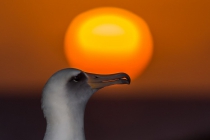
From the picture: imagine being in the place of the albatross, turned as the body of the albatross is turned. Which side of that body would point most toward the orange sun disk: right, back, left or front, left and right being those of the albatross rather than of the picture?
left

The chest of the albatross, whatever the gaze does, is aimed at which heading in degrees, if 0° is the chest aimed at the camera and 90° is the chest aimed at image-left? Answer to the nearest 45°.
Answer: approximately 270°
